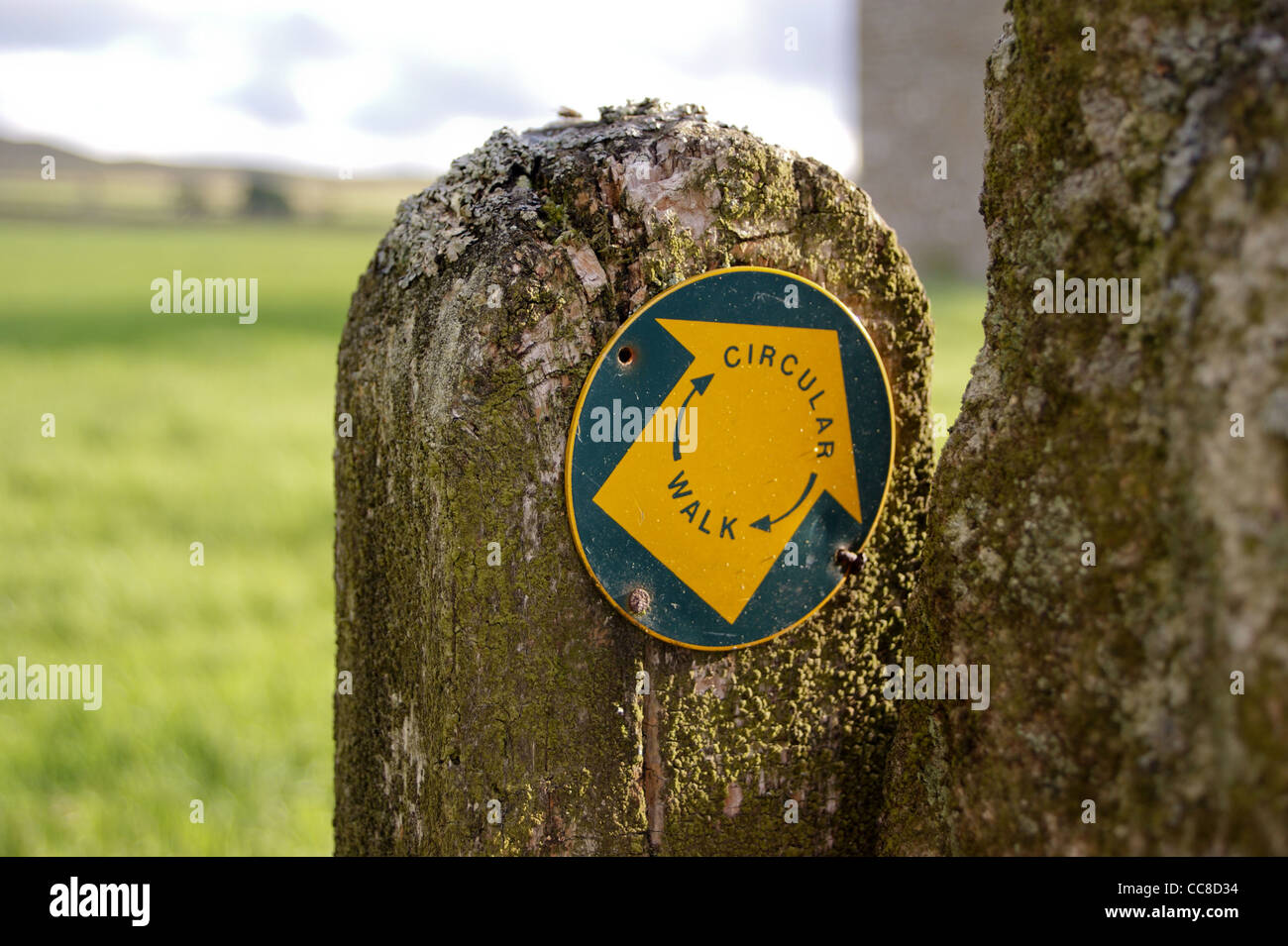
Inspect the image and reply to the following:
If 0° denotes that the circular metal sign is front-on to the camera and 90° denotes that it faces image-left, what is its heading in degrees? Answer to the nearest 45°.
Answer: approximately 315°
